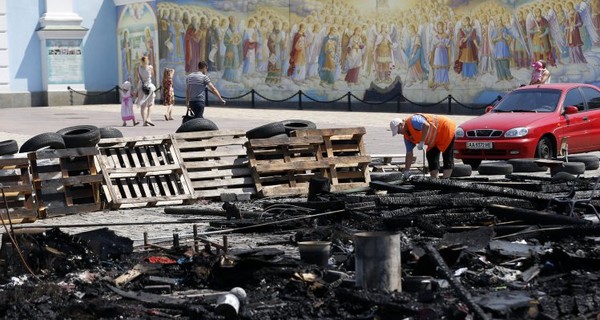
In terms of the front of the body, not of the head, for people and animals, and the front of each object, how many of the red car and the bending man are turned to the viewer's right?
0

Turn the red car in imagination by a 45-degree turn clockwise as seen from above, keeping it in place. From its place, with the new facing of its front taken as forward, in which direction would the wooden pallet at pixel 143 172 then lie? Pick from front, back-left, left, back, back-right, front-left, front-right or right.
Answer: front-left

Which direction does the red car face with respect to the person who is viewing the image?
facing the viewer and to the left of the viewer

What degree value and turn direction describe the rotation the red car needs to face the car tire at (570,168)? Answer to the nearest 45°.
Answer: approximately 45° to its left

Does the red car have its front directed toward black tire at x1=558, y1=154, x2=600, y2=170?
no

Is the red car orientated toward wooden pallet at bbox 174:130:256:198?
yes

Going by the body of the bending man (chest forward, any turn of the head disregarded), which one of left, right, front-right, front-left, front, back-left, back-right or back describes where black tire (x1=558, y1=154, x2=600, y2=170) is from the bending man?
back-right

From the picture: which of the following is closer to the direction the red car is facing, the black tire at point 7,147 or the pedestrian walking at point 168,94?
the black tire

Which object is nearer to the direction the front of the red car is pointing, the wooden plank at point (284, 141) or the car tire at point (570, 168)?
the wooden plank

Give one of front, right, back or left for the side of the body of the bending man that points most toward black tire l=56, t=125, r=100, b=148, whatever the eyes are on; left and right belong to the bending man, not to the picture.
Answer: front

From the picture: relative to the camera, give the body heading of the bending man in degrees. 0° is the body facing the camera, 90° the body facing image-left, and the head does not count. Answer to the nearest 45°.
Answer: approximately 90°

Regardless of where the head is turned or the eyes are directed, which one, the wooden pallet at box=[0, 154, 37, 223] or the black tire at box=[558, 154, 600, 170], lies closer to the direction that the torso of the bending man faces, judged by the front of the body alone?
the wooden pallet

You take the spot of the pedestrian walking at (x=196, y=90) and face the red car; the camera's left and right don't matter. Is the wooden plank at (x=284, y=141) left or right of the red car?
right

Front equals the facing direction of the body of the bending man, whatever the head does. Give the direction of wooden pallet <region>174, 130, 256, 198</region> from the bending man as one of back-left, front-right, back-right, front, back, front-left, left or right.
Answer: front

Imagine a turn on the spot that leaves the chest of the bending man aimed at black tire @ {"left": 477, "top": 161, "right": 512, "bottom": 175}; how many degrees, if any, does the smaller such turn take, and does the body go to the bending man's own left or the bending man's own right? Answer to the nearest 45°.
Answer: approximately 135° to the bending man's own right

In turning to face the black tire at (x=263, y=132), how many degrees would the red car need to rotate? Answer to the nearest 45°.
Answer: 0° — it already faces it

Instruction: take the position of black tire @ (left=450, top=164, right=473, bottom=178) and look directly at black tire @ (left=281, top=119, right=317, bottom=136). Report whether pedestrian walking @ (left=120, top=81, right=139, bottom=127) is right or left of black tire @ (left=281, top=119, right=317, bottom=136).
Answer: right
